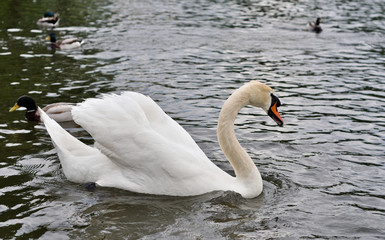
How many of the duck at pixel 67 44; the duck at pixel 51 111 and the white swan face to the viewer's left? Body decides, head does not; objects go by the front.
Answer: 2

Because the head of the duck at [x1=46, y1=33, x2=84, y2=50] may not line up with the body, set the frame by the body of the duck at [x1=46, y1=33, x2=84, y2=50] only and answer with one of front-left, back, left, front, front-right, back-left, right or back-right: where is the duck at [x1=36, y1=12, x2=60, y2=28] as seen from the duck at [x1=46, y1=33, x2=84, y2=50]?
right

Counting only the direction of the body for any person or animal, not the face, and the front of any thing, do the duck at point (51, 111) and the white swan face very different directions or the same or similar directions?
very different directions

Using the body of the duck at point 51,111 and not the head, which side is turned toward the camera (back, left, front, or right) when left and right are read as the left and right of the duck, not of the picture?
left

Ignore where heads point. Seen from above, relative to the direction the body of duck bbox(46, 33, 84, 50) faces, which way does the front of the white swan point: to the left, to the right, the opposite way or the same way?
the opposite way

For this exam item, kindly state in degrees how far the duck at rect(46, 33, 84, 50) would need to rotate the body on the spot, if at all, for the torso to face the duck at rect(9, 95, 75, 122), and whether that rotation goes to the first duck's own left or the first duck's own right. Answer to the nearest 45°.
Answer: approximately 90° to the first duck's own left

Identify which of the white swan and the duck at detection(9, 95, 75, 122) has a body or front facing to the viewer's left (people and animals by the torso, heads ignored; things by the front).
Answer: the duck

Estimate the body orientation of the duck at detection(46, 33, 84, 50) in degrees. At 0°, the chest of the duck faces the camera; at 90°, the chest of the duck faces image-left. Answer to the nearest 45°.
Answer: approximately 90°

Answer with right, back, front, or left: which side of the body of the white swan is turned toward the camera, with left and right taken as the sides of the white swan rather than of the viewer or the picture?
right

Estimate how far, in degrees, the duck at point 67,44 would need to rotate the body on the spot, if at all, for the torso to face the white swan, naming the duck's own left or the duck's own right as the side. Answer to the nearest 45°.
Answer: approximately 90° to the duck's own left

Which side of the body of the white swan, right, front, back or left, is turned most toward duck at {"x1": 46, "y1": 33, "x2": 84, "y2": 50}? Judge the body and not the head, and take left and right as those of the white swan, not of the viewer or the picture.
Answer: left

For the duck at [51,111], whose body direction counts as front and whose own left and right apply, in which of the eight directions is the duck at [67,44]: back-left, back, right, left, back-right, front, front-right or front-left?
right

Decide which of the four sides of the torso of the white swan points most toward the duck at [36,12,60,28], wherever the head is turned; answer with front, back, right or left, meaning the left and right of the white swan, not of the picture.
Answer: left

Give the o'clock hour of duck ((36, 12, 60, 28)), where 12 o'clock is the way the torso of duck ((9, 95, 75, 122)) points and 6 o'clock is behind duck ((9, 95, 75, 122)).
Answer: duck ((36, 12, 60, 28)) is roughly at 3 o'clock from duck ((9, 95, 75, 122)).
